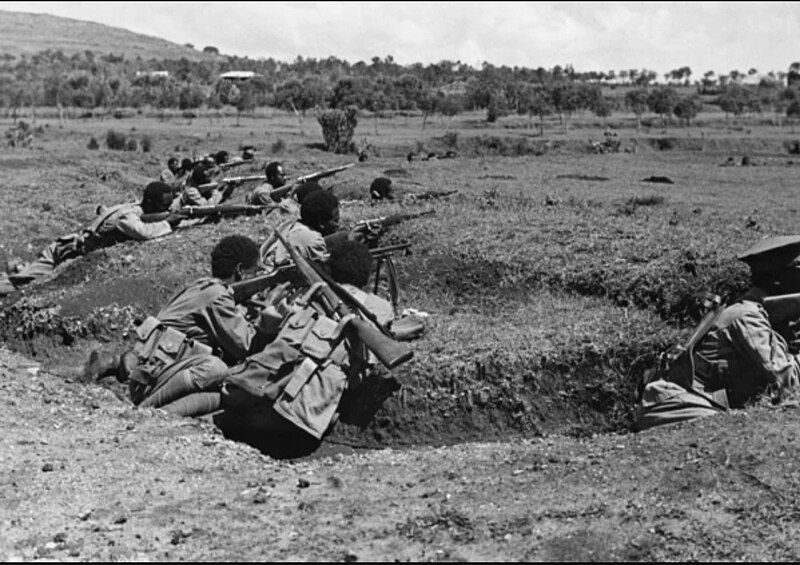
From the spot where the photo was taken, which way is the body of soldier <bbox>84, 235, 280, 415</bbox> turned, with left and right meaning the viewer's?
facing away from the viewer and to the right of the viewer

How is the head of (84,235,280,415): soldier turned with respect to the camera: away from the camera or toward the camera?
away from the camera

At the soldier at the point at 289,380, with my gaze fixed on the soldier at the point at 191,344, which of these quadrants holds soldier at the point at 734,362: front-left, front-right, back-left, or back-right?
back-right

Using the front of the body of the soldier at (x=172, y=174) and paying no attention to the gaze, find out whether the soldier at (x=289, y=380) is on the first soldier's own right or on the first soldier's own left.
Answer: on the first soldier's own right

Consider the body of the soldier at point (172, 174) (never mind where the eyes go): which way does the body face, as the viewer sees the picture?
to the viewer's right

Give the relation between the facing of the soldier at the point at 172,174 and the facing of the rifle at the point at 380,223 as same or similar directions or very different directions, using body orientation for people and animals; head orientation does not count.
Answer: same or similar directions

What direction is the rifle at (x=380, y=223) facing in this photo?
to the viewer's right

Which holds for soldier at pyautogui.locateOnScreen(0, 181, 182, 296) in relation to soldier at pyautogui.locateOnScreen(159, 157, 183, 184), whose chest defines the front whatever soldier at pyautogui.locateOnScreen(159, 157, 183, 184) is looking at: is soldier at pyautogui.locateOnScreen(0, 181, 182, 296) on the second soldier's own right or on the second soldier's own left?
on the second soldier's own right

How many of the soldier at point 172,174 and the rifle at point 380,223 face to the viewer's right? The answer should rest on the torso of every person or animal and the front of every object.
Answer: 2

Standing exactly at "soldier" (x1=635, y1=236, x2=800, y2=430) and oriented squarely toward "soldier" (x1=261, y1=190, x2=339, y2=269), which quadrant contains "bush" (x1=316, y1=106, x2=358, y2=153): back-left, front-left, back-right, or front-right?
front-right
